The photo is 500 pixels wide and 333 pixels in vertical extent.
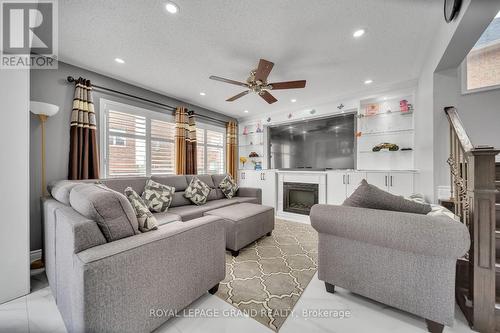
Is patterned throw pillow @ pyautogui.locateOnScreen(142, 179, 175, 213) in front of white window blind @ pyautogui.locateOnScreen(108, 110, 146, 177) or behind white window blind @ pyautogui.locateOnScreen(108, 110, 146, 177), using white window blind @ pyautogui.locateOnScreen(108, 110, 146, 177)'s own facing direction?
in front

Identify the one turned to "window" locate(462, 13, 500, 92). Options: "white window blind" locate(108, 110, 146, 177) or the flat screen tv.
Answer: the white window blind

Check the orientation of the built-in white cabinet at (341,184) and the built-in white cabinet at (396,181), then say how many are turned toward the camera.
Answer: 2

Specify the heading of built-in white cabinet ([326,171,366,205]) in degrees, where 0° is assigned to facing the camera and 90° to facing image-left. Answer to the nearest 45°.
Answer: approximately 0°

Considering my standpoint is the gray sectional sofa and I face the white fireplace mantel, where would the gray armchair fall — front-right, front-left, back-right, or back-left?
front-right

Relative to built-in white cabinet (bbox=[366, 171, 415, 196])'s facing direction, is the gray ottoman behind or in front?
in front

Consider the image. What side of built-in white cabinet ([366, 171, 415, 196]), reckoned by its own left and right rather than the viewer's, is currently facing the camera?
front

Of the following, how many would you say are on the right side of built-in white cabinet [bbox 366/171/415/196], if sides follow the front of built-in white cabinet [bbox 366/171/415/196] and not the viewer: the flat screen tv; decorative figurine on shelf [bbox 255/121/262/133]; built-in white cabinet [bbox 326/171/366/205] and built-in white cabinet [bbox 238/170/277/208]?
4

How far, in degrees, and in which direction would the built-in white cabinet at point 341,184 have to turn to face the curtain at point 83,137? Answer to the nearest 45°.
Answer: approximately 45° to its right

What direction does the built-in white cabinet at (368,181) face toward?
toward the camera

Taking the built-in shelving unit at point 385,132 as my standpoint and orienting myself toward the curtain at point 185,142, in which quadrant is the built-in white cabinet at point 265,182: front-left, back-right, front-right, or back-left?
front-right

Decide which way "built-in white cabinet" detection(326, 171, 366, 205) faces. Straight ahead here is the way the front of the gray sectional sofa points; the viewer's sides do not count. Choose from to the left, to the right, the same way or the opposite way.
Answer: to the right

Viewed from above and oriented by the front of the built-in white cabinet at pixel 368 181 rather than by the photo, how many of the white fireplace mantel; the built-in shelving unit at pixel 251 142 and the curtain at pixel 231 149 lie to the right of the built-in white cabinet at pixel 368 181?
3

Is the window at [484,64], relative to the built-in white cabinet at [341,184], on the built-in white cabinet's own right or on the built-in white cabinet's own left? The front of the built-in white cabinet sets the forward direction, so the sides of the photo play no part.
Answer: on the built-in white cabinet's own left

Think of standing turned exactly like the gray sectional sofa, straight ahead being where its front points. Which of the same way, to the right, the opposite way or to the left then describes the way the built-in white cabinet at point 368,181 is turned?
to the right

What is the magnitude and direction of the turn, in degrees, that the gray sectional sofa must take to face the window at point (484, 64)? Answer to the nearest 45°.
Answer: approximately 45° to its left

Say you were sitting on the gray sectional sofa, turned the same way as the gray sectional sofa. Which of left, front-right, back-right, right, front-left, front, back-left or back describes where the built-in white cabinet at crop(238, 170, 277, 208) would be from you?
left

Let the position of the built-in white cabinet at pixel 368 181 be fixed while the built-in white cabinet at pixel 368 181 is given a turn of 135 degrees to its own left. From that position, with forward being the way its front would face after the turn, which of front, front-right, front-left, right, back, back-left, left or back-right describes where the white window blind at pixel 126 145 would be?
back

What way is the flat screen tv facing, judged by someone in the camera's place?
facing the viewer and to the left of the viewer
